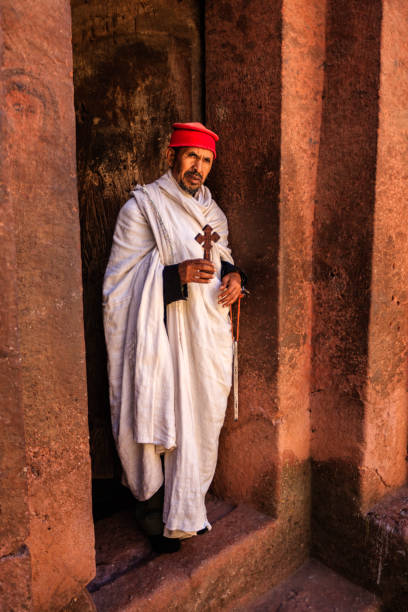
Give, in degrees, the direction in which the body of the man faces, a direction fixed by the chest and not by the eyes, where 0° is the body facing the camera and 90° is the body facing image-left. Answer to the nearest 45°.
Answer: approximately 315°

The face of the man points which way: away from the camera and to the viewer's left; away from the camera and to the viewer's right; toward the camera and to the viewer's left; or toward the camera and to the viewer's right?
toward the camera and to the viewer's right
